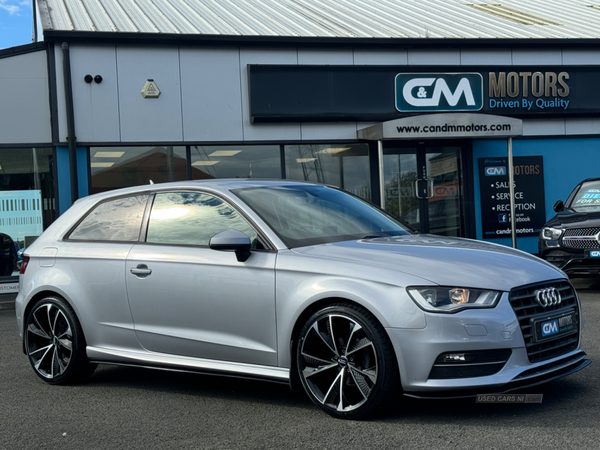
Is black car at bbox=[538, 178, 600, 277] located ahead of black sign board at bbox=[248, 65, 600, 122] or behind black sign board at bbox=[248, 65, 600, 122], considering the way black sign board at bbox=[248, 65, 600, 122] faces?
ahead

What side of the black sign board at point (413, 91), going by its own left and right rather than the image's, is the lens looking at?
front

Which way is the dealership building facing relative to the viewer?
toward the camera

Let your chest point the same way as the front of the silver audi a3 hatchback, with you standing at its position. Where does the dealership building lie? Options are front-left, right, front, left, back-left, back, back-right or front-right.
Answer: back-left

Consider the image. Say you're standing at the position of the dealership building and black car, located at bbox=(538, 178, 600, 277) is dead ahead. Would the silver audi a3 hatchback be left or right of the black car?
right

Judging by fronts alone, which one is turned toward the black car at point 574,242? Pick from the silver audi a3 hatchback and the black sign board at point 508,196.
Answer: the black sign board

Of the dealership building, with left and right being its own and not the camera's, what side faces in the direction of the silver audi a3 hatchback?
front

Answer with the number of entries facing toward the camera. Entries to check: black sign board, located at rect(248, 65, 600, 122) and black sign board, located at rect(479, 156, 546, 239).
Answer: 2

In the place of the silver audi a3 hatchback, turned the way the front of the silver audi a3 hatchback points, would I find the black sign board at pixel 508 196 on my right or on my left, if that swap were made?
on my left

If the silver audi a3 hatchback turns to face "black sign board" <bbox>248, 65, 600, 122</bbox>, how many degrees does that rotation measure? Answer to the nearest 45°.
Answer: approximately 135° to its left

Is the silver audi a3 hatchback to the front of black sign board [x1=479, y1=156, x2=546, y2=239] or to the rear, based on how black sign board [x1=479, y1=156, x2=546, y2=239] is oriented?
to the front

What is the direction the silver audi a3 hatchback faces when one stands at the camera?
facing the viewer and to the right of the viewer

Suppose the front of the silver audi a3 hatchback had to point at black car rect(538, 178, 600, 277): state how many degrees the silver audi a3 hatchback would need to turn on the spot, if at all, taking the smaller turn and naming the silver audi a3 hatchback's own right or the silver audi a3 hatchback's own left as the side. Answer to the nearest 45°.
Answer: approximately 90° to the silver audi a3 hatchback's own left
